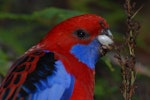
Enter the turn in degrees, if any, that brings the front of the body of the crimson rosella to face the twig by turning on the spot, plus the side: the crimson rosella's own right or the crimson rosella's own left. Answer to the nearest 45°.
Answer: approximately 45° to the crimson rosella's own right

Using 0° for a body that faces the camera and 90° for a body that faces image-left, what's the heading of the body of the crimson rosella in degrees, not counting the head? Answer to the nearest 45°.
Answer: approximately 270°
